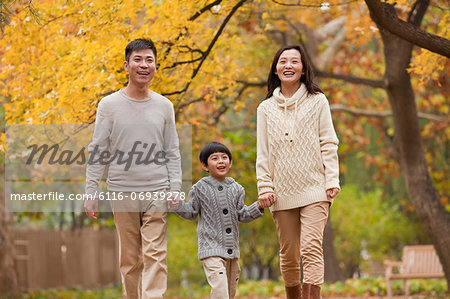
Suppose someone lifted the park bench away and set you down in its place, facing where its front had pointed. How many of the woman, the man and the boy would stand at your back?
0

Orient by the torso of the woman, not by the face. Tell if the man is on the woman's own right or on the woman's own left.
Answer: on the woman's own right

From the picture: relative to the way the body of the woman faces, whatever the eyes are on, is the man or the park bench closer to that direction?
the man

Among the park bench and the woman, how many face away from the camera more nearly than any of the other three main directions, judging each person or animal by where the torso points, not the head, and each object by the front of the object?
0

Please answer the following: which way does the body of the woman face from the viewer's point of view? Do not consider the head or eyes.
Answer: toward the camera

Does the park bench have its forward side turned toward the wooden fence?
no

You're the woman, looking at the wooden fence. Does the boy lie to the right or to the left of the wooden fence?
left

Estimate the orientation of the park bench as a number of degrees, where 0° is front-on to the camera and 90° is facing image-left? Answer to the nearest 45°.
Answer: approximately 45°

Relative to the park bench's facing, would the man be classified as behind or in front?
in front

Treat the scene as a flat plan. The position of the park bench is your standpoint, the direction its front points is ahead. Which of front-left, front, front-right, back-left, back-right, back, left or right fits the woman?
front-left

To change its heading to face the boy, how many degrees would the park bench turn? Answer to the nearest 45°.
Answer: approximately 45° to its left

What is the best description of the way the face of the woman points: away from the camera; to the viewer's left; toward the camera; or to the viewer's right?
toward the camera
